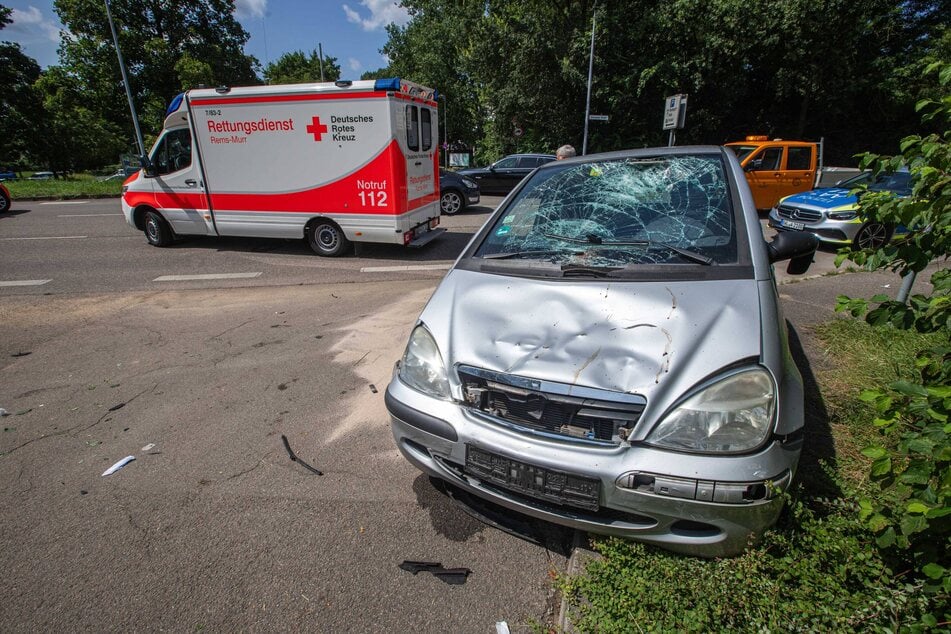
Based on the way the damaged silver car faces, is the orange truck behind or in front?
behind

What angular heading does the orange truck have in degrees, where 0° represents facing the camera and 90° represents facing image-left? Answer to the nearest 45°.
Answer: approximately 45°

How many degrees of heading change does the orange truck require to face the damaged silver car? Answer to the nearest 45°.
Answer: approximately 45° to its left

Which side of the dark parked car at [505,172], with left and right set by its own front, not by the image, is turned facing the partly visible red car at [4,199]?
front

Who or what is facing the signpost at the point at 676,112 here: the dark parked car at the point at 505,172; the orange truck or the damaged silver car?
the orange truck

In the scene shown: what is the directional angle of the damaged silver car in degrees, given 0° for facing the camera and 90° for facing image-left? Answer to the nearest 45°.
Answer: approximately 45°

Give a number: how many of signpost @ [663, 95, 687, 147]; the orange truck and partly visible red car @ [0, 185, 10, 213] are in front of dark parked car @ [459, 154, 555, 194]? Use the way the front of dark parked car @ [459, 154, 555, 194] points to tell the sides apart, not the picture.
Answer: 1

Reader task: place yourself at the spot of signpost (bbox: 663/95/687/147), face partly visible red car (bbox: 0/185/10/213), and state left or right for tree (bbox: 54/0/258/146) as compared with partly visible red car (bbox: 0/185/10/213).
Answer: right

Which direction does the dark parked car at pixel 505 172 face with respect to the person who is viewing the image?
facing to the left of the viewer
